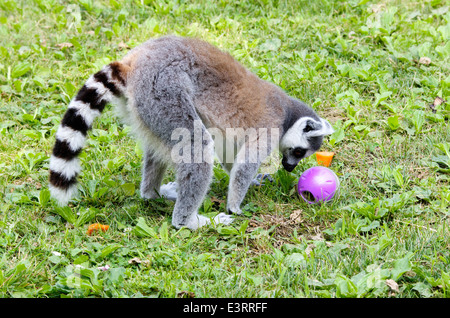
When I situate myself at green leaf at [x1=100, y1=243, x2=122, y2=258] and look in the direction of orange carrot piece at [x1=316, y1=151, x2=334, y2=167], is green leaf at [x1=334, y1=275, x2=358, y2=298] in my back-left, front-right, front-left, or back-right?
front-right

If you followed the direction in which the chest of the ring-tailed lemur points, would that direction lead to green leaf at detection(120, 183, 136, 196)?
no

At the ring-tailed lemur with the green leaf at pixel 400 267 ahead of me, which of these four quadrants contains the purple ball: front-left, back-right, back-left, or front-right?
front-left

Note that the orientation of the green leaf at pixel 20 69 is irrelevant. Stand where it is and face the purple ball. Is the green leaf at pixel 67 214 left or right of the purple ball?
right

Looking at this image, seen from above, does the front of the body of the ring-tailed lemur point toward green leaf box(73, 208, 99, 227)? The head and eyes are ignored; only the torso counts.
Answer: no

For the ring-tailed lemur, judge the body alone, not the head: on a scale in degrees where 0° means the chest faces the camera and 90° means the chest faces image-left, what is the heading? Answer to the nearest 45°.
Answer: approximately 270°

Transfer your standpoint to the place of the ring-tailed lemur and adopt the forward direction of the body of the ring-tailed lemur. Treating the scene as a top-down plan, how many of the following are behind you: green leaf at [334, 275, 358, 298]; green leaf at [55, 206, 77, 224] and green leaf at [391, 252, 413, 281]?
1

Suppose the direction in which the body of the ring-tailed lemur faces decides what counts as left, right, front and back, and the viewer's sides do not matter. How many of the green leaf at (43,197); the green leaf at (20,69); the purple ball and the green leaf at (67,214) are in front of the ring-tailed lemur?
1

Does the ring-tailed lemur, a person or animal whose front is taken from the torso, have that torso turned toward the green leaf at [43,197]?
no

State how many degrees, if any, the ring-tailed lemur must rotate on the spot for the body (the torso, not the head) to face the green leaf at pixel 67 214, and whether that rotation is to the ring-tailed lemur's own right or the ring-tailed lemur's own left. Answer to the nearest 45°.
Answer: approximately 180°

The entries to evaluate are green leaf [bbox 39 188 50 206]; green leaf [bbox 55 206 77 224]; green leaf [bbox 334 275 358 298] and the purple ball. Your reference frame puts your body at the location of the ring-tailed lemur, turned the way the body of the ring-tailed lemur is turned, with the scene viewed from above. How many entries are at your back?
2

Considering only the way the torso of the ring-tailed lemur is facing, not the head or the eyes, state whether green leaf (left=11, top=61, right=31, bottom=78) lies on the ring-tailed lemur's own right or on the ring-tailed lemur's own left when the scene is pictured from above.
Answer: on the ring-tailed lemur's own left

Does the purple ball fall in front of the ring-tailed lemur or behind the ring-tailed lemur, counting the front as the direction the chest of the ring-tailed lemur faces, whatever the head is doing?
in front
